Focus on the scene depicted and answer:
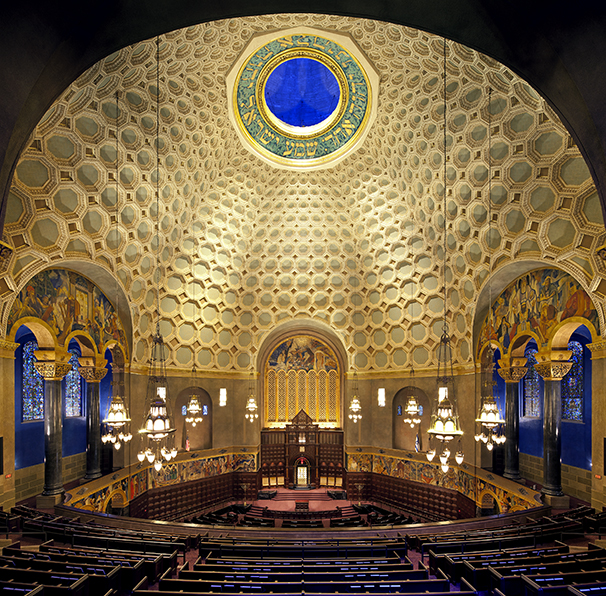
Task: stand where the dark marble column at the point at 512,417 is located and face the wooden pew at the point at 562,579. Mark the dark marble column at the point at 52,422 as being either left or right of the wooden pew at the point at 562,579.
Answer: right

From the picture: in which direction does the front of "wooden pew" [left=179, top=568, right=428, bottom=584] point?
away from the camera

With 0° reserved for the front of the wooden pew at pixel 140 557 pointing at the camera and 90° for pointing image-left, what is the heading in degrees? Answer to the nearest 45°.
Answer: approximately 225°

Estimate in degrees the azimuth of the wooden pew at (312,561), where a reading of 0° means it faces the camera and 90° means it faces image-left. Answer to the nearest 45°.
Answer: approximately 180°

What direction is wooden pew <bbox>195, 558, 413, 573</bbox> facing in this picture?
away from the camera

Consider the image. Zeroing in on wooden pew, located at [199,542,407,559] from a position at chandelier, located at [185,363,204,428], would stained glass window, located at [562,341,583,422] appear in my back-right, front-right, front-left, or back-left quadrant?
front-left

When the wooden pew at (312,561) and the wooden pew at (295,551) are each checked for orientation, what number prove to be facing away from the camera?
2

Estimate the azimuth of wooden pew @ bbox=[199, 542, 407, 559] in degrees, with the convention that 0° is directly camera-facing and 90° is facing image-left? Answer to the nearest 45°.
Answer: approximately 180°

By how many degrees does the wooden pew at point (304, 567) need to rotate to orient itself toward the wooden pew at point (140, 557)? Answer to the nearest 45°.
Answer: approximately 90° to its left

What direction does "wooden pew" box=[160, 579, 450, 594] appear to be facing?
away from the camera

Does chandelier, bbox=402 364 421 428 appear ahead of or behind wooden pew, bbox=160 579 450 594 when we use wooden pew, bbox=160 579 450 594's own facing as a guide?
ahead
